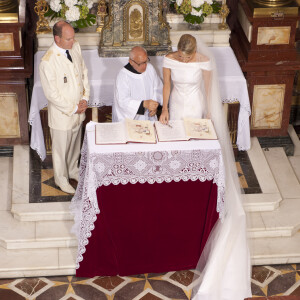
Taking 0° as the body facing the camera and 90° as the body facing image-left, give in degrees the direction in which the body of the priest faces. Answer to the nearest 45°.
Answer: approximately 315°

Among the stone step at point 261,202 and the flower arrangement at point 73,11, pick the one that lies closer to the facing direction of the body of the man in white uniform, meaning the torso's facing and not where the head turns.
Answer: the stone step

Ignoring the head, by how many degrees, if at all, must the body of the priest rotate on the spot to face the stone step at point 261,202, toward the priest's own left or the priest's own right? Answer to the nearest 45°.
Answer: approximately 45° to the priest's own left

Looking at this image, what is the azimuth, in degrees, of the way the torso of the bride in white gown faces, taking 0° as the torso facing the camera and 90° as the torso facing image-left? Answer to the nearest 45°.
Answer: approximately 0°

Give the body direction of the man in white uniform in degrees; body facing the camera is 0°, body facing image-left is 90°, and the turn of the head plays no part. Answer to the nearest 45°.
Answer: approximately 315°
